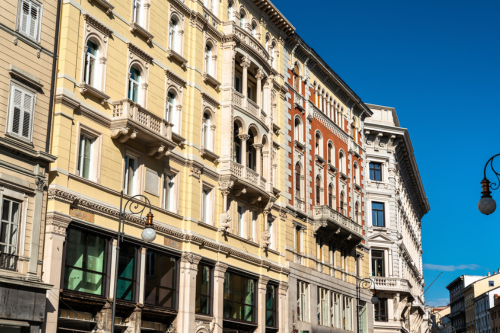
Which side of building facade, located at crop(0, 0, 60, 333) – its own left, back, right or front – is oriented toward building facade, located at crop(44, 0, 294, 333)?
left

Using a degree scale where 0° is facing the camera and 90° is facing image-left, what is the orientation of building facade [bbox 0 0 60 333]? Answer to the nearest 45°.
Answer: approximately 315°

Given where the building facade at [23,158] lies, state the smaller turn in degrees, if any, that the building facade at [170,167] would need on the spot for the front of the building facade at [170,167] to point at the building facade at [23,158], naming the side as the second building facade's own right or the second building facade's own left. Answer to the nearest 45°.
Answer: approximately 90° to the second building facade's own right

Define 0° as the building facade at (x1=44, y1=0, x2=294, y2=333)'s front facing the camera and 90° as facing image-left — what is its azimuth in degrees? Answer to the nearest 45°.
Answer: approximately 315°
